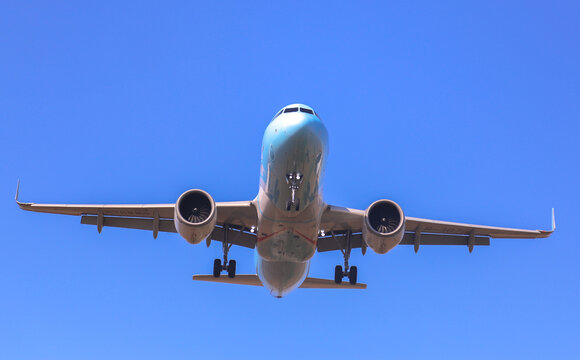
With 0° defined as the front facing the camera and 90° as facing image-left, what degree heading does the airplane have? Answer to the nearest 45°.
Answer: approximately 0°
